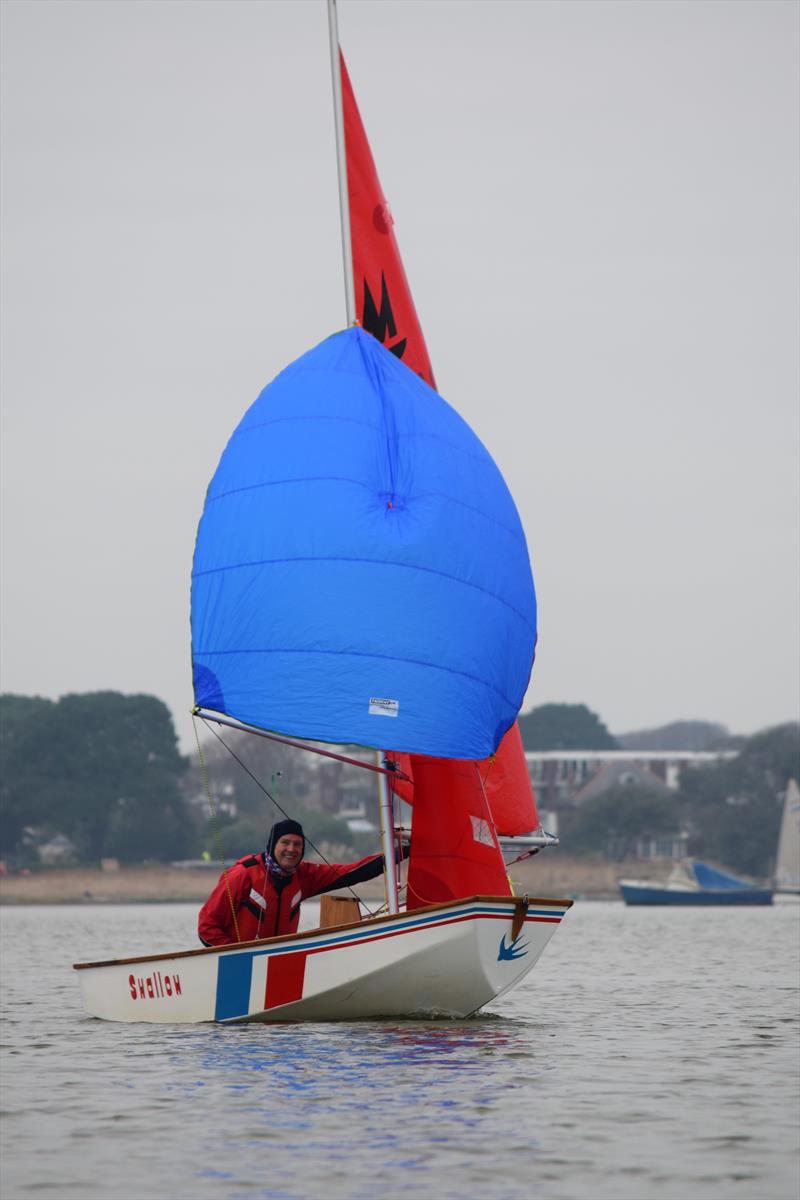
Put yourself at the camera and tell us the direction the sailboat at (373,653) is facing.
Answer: facing the viewer and to the right of the viewer

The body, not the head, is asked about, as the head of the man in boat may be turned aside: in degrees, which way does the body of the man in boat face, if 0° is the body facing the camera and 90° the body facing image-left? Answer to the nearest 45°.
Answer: approximately 315°
